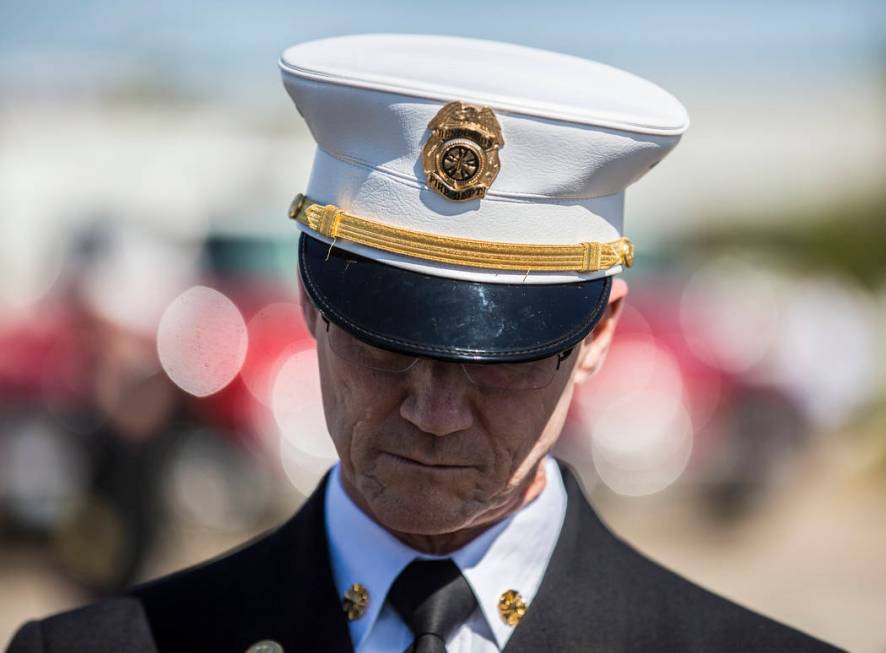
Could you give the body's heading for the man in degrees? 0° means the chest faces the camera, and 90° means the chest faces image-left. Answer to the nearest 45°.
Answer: approximately 0°
